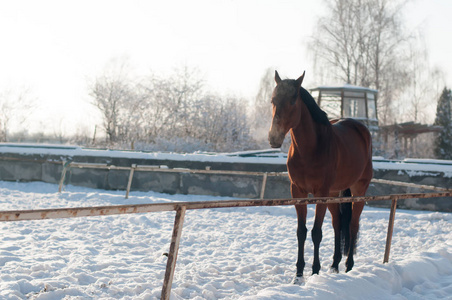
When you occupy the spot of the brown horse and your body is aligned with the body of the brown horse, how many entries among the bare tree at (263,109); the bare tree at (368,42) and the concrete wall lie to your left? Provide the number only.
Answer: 0

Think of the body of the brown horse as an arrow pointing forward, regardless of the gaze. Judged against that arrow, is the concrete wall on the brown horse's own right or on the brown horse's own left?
on the brown horse's own right

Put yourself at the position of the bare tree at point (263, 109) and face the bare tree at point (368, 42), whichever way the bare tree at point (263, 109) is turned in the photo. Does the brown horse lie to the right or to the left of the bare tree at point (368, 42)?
right

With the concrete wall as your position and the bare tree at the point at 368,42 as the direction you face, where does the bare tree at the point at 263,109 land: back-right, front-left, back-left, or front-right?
front-left

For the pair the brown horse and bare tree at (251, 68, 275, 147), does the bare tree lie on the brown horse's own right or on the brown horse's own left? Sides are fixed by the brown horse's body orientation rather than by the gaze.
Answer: on the brown horse's own right

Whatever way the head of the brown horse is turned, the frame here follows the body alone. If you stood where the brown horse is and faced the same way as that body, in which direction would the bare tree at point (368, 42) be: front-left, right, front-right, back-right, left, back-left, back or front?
back-right

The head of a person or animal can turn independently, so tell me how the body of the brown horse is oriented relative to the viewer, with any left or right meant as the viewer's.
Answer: facing the viewer and to the left of the viewer
